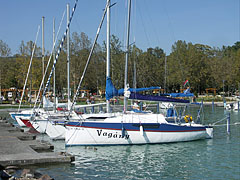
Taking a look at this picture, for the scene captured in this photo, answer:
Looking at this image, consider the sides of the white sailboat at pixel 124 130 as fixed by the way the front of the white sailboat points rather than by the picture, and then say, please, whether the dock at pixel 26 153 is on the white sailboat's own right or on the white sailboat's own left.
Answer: on the white sailboat's own left

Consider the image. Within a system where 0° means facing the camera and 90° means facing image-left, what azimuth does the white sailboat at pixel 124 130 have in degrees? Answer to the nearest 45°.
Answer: approximately 90°
